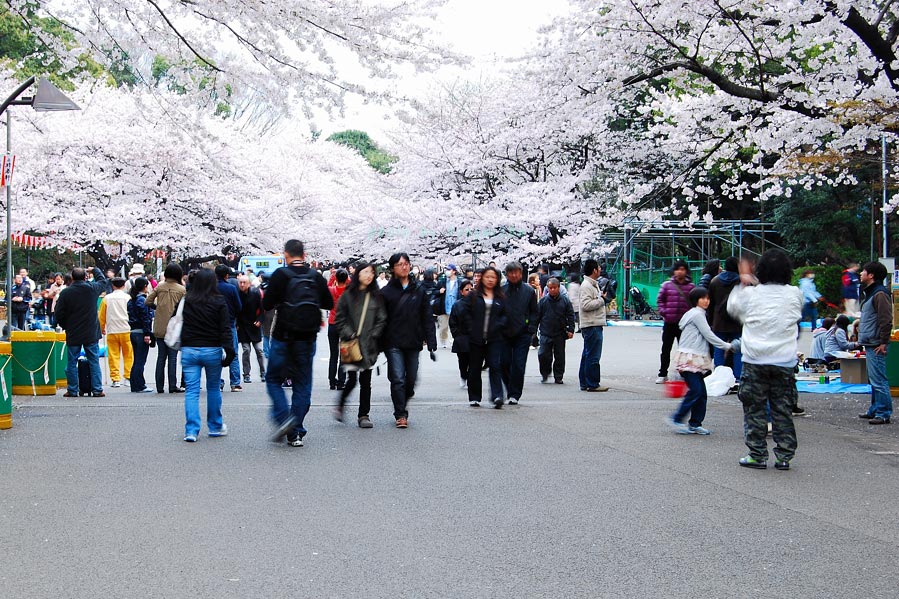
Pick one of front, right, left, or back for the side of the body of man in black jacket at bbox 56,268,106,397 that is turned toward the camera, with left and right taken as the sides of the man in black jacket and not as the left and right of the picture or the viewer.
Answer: back

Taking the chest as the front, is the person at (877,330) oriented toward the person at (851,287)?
no

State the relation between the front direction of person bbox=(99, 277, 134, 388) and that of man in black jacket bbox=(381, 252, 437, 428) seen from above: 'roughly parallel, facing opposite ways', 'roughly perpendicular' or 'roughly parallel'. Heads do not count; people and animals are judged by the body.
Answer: roughly parallel, facing opposite ways

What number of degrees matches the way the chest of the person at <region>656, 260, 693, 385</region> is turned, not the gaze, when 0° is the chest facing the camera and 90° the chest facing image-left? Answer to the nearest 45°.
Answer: approximately 0°

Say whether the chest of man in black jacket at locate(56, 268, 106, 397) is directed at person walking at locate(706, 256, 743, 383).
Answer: no

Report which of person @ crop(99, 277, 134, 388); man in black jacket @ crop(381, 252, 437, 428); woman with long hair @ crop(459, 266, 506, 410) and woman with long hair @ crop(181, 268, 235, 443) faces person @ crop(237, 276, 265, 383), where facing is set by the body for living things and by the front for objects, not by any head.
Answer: woman with long hair @ crop(181, 268, 235, 443)

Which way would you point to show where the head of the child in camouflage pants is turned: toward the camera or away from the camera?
away from the camera

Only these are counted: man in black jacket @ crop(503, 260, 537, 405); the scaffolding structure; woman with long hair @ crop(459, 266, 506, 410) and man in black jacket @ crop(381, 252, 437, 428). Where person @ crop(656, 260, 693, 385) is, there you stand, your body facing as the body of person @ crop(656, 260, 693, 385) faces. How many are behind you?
1

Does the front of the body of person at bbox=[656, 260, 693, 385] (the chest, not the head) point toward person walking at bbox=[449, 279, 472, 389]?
no

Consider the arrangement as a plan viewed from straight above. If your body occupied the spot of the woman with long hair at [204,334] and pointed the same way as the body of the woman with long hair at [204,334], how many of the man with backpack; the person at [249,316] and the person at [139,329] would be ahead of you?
2

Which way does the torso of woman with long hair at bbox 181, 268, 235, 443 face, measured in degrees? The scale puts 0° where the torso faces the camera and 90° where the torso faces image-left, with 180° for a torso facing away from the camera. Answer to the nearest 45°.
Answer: approximately 180°

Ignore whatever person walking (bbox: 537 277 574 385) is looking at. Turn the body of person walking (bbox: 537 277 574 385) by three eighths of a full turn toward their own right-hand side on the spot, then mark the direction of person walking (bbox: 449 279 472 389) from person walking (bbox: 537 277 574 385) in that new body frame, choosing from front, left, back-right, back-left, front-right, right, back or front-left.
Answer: left

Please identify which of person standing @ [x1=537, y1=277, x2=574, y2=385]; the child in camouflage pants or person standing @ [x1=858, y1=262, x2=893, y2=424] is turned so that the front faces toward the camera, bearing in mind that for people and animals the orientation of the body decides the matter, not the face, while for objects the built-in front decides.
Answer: person standing @ [x1=537, y1=277, x2=574, y2=385]

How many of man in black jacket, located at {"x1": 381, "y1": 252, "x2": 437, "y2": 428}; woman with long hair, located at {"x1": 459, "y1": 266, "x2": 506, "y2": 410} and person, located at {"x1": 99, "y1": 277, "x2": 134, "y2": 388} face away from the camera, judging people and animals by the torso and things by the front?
1

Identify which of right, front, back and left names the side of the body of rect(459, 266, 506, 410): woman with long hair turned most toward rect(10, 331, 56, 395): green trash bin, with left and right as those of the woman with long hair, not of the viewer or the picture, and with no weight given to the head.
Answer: right
